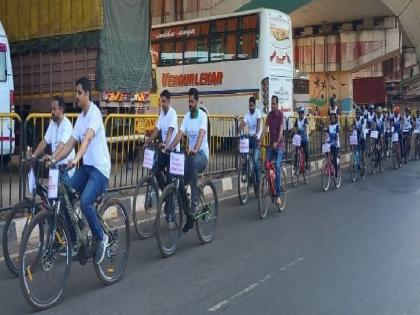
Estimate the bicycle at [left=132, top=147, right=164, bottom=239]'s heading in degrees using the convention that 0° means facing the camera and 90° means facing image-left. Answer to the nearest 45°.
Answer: approximately 45°

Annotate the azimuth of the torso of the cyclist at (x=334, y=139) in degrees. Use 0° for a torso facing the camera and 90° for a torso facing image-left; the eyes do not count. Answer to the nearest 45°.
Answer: approximately 45°

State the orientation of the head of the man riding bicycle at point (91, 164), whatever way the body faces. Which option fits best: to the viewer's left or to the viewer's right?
to the viewer's left

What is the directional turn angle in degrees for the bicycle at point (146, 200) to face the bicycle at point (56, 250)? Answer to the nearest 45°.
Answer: approximately 45° to its left

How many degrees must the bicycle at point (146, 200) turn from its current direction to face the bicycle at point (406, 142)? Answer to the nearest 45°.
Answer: approximately 180°

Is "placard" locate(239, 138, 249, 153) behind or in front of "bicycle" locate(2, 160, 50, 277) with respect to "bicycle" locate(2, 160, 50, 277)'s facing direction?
behind

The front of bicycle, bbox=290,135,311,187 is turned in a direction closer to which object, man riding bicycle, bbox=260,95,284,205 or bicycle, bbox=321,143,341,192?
the man riding bicycle

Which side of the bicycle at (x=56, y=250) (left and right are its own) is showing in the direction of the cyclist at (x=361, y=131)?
back

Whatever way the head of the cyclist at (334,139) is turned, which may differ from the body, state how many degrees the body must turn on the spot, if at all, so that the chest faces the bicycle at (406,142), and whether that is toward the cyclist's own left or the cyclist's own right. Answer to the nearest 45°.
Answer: approximately 135° to the cyclist's own right
